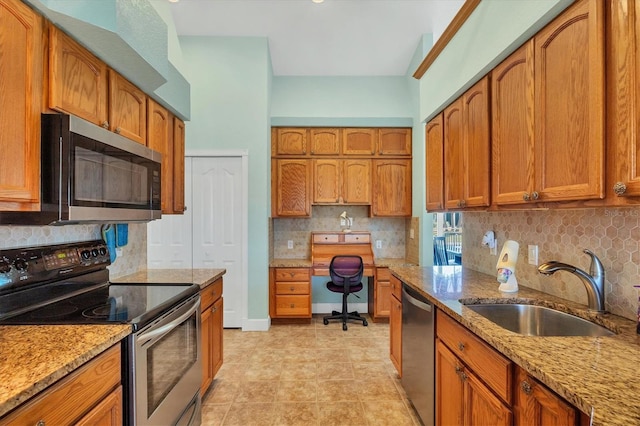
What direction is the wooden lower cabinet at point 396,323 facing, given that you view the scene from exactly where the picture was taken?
facing to the left of the viewer

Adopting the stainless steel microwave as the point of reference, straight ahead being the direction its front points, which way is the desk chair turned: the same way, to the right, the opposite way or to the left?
to the left

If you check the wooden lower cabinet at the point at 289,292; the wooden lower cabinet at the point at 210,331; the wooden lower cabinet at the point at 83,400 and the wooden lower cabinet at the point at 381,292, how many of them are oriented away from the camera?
0

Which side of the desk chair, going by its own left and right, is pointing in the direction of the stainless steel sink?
back

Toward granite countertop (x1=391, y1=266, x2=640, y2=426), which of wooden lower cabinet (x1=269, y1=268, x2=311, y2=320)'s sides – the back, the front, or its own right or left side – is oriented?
front

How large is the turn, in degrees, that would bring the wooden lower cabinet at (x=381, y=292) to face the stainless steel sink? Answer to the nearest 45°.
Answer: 0° — it already faces it

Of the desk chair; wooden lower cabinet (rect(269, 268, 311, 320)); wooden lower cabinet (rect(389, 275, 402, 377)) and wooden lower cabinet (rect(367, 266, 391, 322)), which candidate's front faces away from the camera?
the desk chair

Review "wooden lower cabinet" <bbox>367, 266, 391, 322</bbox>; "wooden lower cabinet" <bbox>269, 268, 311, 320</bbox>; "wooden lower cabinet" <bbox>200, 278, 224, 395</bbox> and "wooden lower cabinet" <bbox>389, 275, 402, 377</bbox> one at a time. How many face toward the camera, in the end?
2

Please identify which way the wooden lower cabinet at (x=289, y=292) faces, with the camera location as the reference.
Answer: facing the viewer

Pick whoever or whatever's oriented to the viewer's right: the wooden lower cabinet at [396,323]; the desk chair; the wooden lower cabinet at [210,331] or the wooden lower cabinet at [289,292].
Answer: the wooden lower cabinet at [210,331]

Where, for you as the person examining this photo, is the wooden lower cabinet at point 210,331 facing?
facing to the right of the viewer

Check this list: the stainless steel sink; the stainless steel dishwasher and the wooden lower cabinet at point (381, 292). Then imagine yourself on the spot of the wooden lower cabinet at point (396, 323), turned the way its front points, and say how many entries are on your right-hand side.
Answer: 1

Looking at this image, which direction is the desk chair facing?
away from the camera
